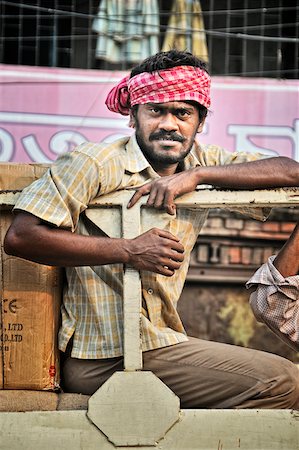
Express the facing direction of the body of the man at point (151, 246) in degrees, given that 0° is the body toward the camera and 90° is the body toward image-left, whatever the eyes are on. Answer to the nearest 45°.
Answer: approximately 315°
